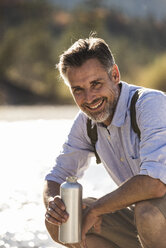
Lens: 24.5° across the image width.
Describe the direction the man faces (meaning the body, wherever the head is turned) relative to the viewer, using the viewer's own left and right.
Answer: facing the viewer and to the left of the viewer
